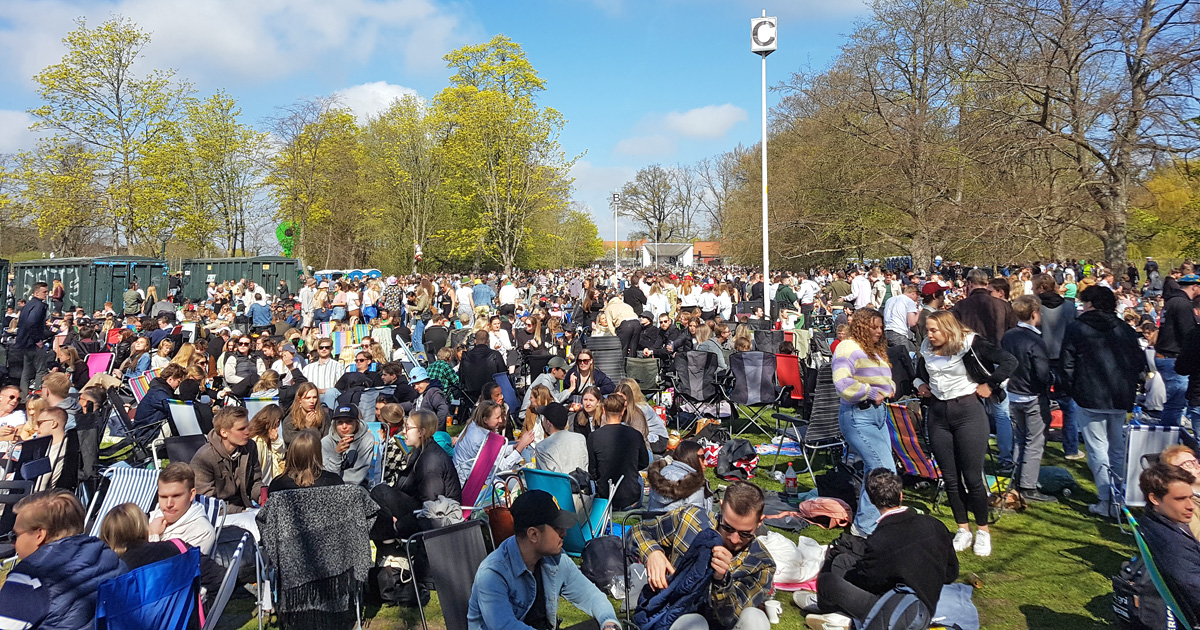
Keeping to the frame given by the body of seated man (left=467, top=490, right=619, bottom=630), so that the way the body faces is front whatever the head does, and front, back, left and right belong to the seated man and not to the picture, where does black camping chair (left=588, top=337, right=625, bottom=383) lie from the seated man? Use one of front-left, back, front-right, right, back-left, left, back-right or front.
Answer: back-left

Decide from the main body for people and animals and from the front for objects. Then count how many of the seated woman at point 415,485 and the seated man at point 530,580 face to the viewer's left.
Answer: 1

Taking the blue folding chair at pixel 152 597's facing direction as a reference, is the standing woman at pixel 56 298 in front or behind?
in front

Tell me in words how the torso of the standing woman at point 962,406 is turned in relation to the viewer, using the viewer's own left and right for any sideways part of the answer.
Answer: facing the viewer and to the left of the viewer

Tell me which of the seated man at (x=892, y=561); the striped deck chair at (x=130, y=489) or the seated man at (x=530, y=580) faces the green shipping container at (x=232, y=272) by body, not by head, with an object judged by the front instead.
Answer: the seated man at (x=892, y=561)

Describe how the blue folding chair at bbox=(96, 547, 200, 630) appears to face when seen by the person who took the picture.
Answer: facing away from the viewer and to the left of the viewer

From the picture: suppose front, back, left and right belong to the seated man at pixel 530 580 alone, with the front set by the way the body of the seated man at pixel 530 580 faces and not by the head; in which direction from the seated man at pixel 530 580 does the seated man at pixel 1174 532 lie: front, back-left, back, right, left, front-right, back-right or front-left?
front-left

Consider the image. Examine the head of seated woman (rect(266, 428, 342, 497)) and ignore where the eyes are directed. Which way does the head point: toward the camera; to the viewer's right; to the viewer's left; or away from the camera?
away from the camera

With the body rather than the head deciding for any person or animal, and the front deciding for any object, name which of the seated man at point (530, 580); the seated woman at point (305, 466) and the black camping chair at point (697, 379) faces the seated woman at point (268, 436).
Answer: the seated woman at point (305, 466)

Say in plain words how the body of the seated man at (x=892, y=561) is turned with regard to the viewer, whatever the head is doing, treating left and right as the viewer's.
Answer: facing away from the viewer and to the left of the viewer

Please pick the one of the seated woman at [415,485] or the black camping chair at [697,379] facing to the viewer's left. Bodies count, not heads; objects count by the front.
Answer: the seated woman
